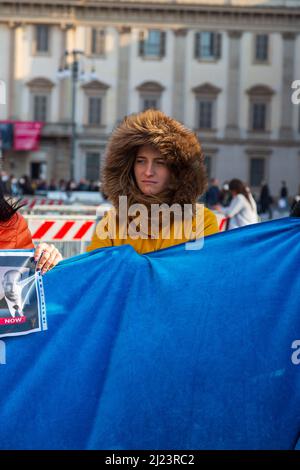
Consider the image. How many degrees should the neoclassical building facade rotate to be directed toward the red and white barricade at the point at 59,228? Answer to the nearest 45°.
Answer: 0° — it already faces it

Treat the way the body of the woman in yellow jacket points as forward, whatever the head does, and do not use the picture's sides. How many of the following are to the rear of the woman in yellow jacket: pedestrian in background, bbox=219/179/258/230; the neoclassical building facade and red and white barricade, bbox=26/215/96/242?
3

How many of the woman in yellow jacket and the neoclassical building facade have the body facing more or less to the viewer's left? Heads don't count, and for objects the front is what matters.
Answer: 0

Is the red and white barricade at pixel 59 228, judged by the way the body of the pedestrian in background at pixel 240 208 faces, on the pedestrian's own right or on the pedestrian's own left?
on the pedestrian's own left

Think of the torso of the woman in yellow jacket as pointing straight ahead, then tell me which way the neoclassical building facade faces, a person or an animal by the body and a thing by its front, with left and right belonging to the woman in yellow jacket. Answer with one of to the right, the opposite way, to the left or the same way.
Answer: the same way

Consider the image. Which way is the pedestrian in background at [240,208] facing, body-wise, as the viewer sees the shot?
to the viewer's left

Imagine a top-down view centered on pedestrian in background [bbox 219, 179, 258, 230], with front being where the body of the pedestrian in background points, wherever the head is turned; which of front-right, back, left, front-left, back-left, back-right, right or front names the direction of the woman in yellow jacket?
left

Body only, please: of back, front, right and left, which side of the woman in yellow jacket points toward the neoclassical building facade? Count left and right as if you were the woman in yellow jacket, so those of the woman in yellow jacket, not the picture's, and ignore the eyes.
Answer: back

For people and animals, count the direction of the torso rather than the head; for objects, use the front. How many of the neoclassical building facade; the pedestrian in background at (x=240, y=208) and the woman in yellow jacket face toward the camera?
2

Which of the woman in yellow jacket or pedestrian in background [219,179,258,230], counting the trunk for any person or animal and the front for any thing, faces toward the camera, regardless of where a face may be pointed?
the woman in yellow jacket

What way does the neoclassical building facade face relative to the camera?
toward the camera

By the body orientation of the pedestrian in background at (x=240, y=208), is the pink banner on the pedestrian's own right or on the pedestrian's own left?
on the pedestrian's own right

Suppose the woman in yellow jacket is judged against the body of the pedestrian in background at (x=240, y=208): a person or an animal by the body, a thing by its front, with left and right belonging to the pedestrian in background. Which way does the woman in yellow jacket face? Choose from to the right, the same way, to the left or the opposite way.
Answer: to the left

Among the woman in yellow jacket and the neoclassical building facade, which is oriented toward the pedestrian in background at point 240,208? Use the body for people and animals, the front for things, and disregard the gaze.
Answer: the neoclassical building facade

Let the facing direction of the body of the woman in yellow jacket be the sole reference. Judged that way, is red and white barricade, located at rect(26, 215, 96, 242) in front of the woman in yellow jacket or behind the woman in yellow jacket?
behind

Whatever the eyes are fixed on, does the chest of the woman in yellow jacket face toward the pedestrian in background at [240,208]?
no

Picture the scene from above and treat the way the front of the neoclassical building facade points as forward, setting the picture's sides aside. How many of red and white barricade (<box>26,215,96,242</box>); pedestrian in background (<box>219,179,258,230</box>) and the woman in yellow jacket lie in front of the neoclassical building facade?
3

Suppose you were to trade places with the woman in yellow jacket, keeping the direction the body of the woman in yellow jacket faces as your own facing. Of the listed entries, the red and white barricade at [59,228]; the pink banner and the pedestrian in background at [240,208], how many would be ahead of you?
0
